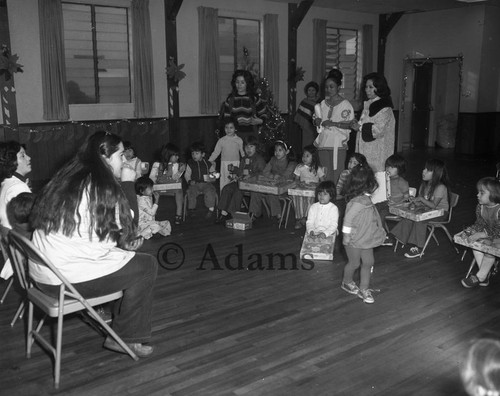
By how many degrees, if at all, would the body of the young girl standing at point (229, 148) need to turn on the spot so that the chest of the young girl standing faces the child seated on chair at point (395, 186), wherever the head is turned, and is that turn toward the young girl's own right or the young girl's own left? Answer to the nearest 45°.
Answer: approximately 45° to the young girl's own left

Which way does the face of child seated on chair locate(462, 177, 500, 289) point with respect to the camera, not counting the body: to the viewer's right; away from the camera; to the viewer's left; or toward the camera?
to the viewer's left

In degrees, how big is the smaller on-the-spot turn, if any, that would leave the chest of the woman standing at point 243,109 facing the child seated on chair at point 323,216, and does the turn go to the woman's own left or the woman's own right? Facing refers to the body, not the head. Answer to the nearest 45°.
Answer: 0° — they already face them

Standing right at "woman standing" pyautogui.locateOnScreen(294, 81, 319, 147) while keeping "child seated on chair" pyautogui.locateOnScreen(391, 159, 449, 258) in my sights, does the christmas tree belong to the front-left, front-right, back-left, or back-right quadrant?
back-right

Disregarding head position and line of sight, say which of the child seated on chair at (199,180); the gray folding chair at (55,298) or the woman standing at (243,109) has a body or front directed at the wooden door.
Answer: the gray folding chair

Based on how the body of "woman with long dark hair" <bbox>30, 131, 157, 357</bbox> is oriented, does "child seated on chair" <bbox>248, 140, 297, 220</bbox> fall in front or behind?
in front

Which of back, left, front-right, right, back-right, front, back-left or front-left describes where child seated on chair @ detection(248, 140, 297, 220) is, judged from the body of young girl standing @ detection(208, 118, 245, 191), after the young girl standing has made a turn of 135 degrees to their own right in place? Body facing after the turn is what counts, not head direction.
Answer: back

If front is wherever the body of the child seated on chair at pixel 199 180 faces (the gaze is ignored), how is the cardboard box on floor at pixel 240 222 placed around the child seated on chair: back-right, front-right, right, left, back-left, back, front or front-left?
front-left

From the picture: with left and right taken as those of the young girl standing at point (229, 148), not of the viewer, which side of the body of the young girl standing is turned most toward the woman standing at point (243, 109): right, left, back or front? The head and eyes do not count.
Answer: back

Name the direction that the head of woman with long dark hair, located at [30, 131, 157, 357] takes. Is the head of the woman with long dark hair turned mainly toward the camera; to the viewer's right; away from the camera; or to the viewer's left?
to the viewer's right
